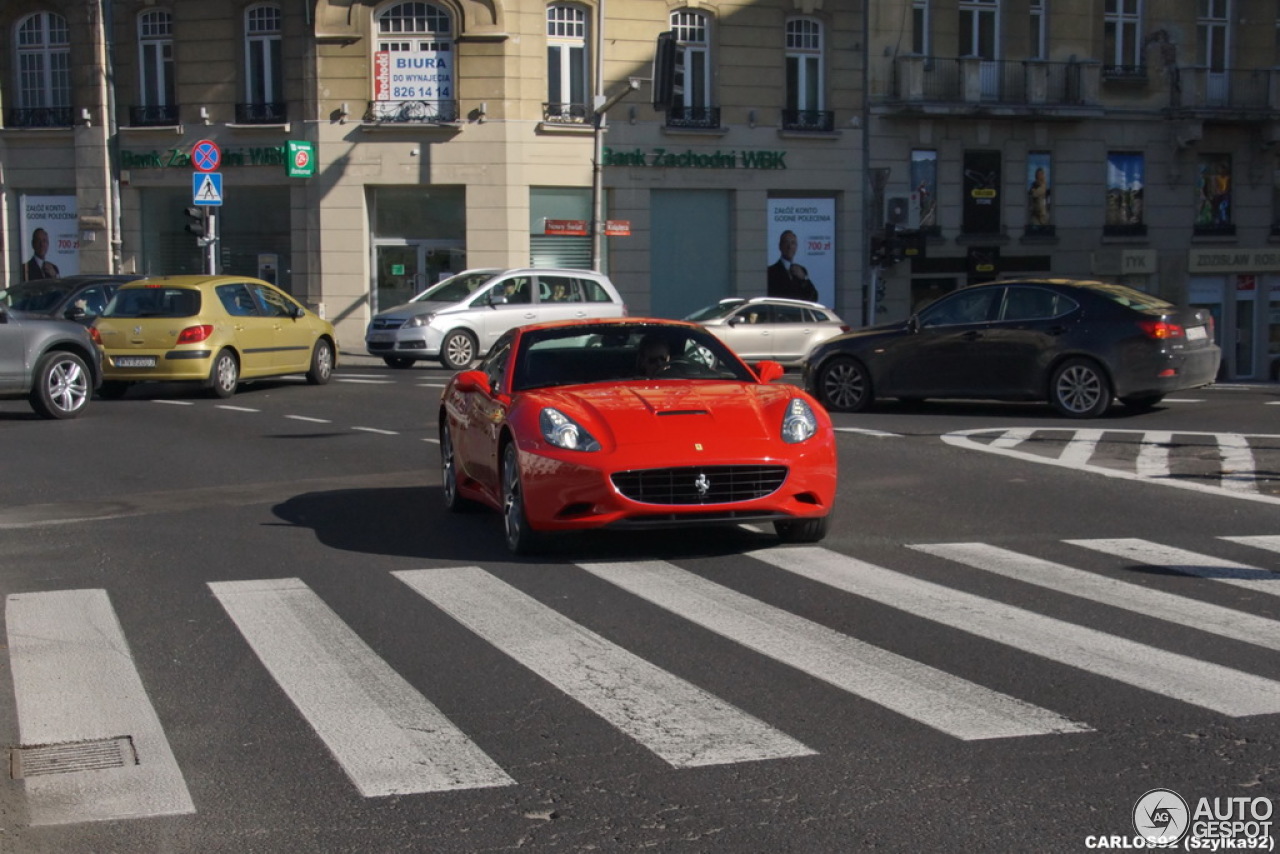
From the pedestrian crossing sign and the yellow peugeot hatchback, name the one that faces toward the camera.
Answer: the pedestrian crossing sign

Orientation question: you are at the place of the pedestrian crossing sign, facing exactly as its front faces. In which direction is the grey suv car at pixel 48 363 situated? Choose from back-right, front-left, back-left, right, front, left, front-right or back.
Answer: front

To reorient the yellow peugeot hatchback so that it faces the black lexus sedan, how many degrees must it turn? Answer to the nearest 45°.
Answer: approximately 90° to its right

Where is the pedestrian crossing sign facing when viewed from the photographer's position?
facing the viewer

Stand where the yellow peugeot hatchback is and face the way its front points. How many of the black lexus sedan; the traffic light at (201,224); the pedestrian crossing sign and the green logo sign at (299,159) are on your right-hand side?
1

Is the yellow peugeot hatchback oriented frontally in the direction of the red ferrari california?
no

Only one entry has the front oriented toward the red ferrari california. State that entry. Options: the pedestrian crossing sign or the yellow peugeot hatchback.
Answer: the pedestrian crossing sign

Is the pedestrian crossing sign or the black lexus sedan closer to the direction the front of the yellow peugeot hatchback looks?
the pedestrian crossing sign

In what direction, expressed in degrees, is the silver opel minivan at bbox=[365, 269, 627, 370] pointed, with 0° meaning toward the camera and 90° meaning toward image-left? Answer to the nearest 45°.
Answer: approximately 45°

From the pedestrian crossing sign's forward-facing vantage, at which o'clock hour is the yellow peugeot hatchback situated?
The yellow peugeot hatchback is roughly at 12 o'clock from the pedestrian crossing sign.

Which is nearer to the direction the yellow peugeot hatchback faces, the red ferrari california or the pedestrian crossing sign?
the pedestrian crossing sign

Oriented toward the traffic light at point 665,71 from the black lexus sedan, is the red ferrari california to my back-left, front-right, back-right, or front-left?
back-left

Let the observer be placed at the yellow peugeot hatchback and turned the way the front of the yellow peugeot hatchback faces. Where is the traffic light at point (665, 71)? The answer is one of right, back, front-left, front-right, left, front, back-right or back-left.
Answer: front

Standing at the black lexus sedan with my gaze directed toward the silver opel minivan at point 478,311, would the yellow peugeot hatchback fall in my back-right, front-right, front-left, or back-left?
front-left

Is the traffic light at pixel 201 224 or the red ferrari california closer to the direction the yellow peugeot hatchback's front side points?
the traffic light

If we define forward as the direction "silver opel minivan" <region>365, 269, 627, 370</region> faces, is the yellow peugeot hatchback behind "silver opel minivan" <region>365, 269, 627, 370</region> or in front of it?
in front
